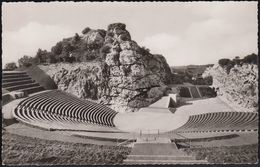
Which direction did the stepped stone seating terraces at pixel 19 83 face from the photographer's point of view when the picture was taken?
facing the viewer and to the right of the viewer

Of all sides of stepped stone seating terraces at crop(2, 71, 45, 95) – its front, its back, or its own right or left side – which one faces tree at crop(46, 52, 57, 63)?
left

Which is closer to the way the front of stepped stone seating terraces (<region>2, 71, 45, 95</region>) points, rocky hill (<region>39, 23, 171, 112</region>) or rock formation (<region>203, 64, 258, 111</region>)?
the rock formation

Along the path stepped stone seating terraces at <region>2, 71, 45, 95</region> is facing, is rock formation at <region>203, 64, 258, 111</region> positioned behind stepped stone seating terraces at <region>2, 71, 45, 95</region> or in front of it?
in front

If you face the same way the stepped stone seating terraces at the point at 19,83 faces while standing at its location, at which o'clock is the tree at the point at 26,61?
The tree is roughly at 8 o'clock from the stepped stone seating terraces.

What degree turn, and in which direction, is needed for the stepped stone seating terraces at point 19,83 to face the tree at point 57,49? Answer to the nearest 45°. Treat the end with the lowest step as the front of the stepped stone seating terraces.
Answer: approximately 90° to its left

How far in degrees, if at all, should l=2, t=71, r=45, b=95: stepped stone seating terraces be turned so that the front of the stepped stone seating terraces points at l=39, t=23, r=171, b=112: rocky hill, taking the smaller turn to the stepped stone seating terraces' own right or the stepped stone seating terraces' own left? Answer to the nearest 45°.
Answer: approximately 90° to the stepped stone seating terraces' own left

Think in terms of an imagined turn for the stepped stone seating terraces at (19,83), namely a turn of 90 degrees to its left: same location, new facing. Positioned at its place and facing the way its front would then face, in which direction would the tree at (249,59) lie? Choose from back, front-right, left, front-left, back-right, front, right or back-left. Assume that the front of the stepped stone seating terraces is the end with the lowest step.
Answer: right
